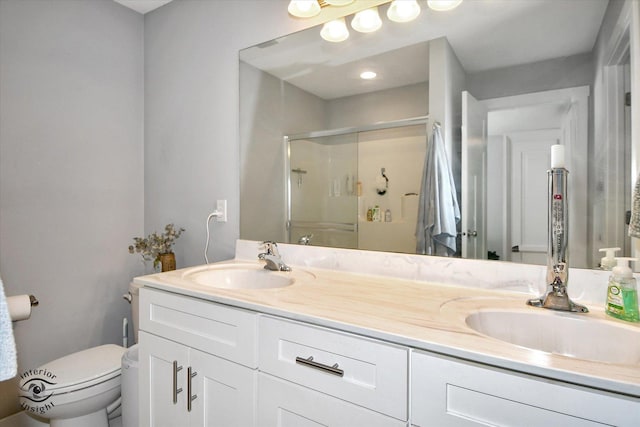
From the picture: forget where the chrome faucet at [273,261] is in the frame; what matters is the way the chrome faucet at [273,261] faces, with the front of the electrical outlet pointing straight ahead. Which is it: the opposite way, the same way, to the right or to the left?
the same way

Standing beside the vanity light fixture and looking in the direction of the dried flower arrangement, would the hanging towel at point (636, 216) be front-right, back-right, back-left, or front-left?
back-left

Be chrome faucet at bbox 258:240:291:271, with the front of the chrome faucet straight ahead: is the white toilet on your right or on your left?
on your right

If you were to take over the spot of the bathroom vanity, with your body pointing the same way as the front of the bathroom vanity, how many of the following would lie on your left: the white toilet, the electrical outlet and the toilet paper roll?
0

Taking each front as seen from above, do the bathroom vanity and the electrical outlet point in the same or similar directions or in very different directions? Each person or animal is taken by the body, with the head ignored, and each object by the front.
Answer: same or similar directions

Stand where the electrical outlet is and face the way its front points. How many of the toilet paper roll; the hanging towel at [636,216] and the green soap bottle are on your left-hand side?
2

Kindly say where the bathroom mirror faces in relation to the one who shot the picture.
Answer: facing the viewer and to the left of the viewer

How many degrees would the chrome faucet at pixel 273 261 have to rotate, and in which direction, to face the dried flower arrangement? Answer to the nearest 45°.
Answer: approximately 90° to its right

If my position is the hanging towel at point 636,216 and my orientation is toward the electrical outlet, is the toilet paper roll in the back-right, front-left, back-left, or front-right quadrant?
front-left

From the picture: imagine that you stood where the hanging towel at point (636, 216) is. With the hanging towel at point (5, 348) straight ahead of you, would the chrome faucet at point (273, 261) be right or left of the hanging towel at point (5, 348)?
right

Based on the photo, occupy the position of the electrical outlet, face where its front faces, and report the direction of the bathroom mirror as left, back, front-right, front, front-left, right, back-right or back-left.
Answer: left

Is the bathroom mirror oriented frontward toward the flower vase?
no

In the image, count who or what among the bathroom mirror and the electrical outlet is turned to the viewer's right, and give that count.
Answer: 0

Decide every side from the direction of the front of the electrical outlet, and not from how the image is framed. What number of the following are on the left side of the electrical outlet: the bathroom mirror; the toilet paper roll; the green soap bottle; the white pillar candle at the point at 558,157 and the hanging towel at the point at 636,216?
4

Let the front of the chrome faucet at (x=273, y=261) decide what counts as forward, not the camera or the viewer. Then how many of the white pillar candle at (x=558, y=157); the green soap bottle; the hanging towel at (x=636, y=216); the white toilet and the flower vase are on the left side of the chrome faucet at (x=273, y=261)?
3

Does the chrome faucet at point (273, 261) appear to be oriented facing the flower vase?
no

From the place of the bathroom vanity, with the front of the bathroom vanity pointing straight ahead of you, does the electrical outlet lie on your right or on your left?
on your right

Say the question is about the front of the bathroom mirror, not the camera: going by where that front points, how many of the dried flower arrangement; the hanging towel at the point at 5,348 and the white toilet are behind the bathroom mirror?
0
